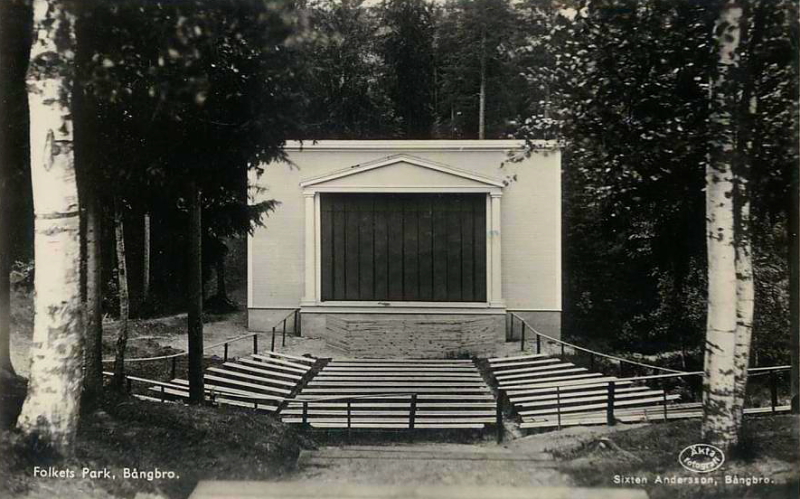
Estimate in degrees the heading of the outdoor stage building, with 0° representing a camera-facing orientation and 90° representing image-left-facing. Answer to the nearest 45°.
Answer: approximately 0°

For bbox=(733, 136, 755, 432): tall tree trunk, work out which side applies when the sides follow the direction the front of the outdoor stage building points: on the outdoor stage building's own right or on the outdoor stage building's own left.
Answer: on the outdoor stage building's own left

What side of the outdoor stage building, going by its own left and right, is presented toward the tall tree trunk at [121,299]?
right

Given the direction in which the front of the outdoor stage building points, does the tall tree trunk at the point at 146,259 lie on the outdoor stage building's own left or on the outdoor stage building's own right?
on the outdoor stage building's own right

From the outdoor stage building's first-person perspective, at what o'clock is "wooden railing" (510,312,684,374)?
The wooden railing is roughly at 9 o'clock from the outdoor stage building.

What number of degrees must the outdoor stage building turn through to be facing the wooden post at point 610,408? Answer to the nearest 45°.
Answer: approximately 45° to its left

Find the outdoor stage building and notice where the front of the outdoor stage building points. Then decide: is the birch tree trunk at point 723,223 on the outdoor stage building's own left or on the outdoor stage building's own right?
on the outdoor stage building's own left

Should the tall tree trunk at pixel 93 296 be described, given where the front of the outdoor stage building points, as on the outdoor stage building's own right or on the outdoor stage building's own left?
on the outdoor stage building's own right
